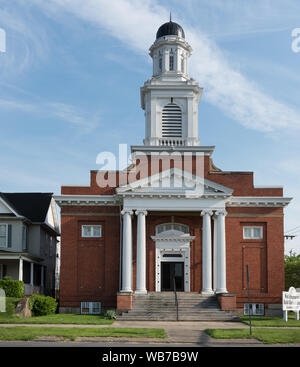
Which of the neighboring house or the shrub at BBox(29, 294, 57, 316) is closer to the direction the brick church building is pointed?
the shrub

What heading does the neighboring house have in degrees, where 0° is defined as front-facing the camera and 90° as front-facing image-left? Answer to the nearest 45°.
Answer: approximately 0°

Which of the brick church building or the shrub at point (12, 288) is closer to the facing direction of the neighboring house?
the shrub

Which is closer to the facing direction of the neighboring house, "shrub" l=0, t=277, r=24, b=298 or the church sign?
the shrub

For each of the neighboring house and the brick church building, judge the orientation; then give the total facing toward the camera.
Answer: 2

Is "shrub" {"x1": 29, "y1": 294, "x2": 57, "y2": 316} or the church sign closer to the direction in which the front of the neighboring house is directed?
the shrub

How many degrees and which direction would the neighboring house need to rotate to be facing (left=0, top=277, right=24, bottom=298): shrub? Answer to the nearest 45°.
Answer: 0° — it already faces it

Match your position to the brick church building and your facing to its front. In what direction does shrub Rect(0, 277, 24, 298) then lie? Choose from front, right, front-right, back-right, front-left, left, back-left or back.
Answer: right
